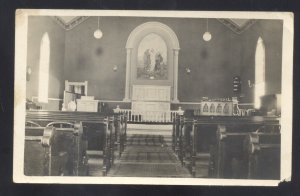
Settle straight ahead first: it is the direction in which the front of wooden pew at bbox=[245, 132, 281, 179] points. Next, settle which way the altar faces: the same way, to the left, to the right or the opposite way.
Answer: the opposite way

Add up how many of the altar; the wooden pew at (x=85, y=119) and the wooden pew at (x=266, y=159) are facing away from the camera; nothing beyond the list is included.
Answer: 2

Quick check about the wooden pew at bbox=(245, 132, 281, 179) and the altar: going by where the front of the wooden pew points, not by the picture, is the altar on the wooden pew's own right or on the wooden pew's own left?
on the wooden pew's own left

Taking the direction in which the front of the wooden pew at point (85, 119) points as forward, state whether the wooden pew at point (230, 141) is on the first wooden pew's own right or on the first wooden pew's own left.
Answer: on the first wooden pew's own right

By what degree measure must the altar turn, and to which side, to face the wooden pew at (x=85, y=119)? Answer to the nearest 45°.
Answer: approximately 45° to its right

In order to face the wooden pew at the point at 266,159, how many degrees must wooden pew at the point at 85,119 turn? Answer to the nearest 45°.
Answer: approximately 90° to its right

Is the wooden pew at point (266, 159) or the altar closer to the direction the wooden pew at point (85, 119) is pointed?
the altar

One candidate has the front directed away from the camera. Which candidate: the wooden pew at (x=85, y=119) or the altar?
the wooden pew

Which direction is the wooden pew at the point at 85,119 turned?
away from the camera

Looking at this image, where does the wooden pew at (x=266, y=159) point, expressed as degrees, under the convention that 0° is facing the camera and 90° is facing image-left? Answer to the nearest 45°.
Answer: approximately 180°

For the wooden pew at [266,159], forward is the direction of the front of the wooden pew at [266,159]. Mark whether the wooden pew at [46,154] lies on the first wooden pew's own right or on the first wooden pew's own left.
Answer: on the first wooden pew's own left

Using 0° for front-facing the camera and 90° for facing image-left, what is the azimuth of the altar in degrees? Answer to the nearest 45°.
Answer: approximately 0°

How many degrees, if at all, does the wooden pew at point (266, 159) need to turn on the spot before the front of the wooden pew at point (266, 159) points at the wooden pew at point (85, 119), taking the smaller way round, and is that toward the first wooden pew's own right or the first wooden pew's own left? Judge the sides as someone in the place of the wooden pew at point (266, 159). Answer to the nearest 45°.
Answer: approximately 90° to the first wooden pew's own left

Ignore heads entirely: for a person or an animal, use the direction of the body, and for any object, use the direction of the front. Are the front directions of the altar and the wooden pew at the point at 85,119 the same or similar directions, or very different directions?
very different directions
